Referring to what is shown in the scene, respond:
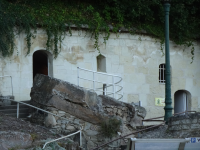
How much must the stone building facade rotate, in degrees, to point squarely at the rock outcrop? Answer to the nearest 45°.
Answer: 0° — it already faces it

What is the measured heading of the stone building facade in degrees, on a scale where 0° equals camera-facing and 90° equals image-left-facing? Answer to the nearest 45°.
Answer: approximately 0°
